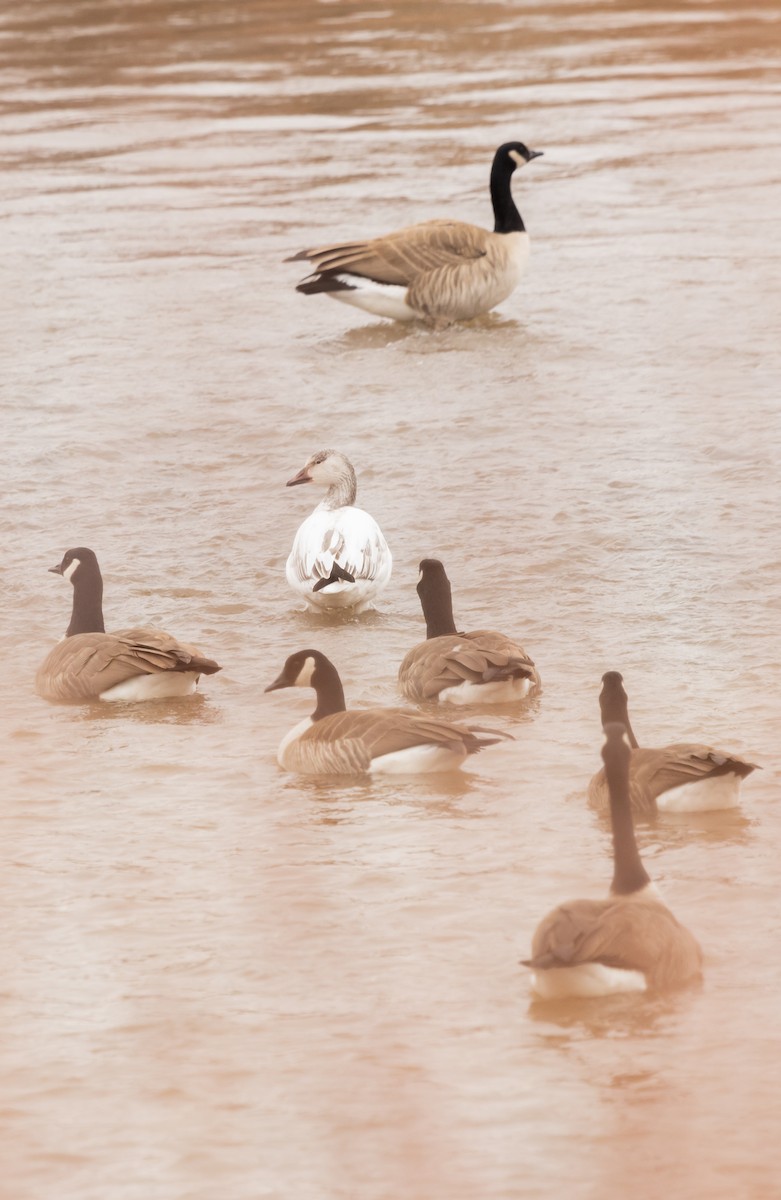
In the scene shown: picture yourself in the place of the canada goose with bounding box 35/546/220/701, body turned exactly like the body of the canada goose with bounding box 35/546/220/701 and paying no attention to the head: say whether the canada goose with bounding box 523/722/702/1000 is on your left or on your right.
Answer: on your left

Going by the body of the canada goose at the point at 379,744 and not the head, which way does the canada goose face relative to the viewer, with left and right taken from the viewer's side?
facing to the left of the viewer

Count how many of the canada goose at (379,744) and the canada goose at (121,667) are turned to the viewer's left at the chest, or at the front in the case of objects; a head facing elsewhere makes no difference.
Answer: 2

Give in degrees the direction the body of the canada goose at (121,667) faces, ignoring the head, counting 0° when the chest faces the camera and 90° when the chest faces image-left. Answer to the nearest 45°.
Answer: approximately 90°

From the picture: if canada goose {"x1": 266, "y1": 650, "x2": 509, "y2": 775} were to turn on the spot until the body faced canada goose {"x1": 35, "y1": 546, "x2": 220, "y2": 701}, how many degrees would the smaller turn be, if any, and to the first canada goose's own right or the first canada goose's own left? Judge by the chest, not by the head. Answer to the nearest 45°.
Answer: approximately 45° to the first canada goose's own right

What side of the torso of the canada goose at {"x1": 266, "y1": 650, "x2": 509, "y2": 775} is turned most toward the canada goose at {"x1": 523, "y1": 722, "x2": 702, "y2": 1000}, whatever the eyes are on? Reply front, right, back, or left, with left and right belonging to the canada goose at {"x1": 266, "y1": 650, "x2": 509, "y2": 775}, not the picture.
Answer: left

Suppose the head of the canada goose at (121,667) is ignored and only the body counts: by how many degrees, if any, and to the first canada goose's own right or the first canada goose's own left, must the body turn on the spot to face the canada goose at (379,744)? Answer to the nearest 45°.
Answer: approximately 135° to the first canada goose's own left
